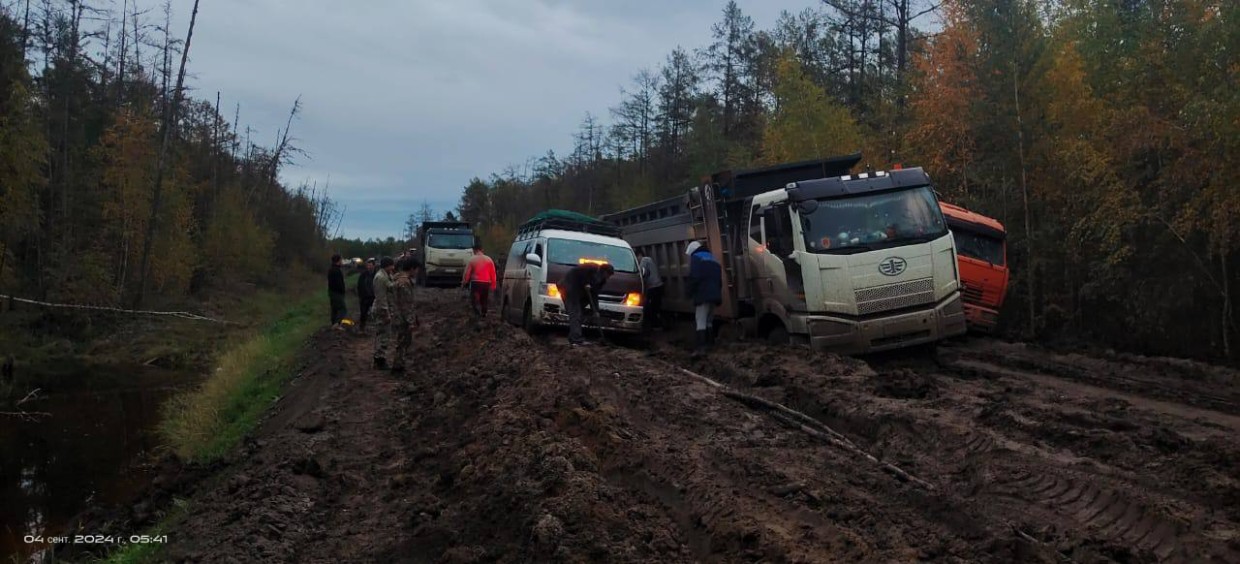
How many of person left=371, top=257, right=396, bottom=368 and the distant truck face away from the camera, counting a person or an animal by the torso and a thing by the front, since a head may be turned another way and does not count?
0

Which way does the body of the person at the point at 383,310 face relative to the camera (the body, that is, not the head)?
to the viewer's right

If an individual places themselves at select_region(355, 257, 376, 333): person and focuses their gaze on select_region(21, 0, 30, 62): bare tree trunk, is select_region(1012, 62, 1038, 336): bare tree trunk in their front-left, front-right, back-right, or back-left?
back-right

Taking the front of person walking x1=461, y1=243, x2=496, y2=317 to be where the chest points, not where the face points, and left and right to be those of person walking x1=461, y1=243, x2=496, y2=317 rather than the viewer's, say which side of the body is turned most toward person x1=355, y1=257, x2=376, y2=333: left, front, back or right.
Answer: left

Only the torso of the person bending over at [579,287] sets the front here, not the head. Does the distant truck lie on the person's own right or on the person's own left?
on the person's own left

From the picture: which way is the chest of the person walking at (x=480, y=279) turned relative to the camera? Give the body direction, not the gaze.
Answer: away from the camera

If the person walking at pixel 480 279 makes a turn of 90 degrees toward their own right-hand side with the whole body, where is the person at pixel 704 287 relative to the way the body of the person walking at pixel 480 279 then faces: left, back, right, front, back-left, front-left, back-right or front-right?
front-right

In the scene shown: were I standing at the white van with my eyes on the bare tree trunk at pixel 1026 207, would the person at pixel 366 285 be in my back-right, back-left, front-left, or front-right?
back-left

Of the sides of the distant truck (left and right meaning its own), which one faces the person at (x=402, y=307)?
front

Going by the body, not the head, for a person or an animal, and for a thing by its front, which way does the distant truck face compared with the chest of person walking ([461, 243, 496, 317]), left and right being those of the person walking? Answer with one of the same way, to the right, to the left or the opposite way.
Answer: the opposite way
